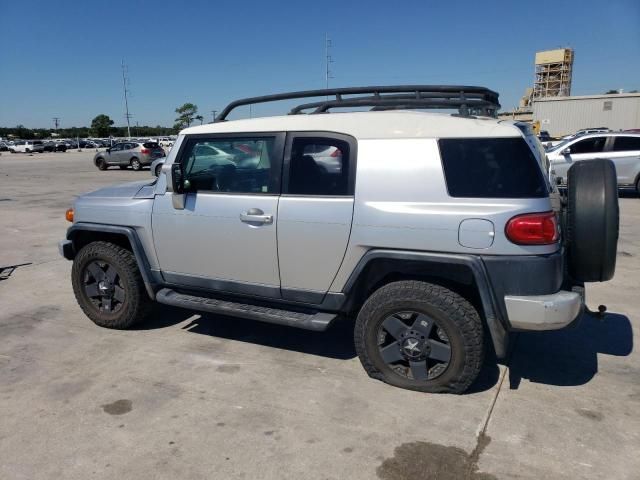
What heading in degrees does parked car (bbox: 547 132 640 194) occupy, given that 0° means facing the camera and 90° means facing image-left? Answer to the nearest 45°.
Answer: approximately 90°

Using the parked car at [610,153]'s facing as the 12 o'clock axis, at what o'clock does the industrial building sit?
The industrial building is roughly at 3 o'clock from the parked car.

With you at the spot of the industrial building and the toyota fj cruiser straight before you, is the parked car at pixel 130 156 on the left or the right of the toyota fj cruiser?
right

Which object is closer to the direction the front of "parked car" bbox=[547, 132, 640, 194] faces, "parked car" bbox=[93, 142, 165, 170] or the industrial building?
the parked car
